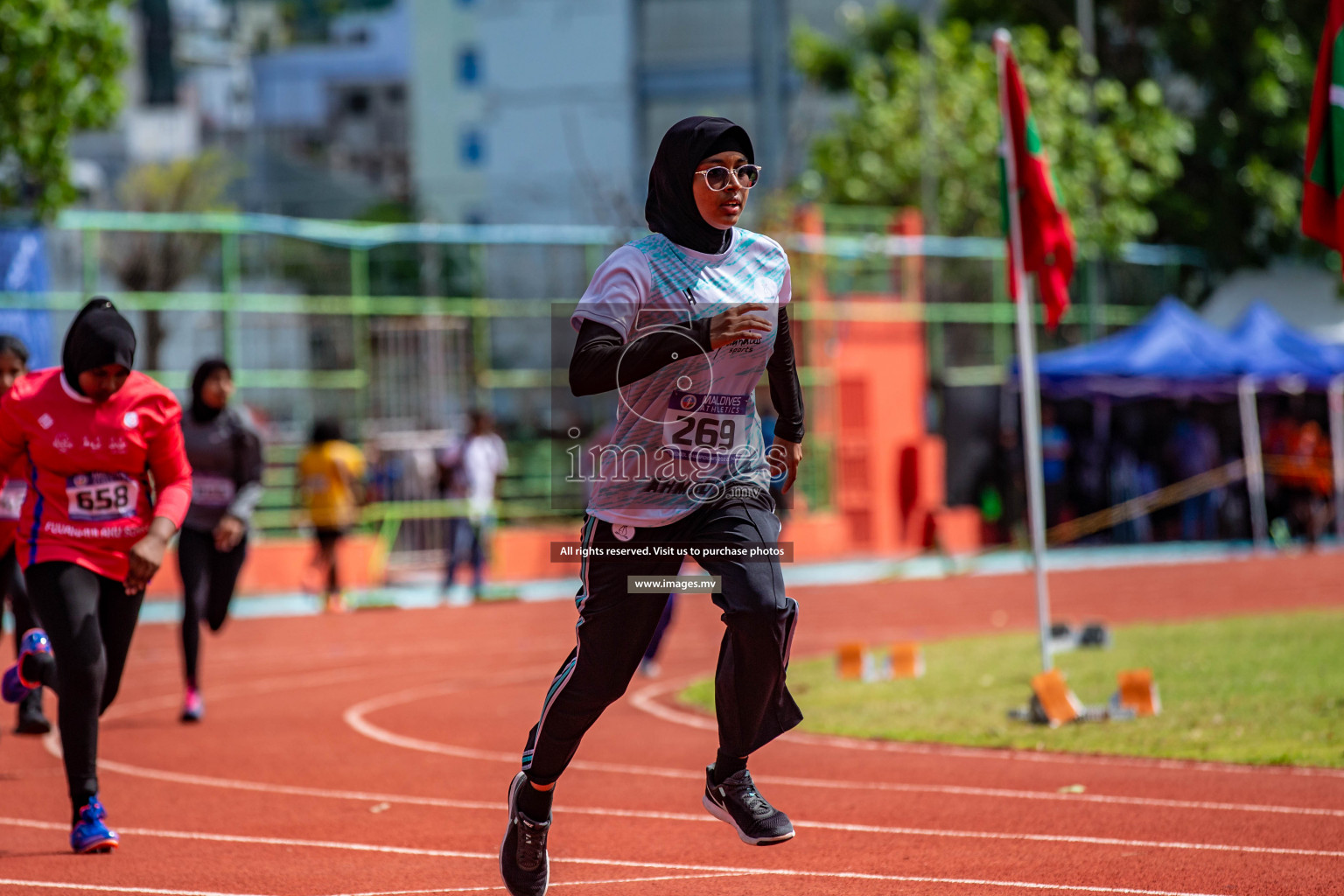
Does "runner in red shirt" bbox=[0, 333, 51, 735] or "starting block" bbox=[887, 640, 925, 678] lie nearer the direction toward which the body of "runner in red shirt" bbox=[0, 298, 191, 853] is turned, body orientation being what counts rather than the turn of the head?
the starting block

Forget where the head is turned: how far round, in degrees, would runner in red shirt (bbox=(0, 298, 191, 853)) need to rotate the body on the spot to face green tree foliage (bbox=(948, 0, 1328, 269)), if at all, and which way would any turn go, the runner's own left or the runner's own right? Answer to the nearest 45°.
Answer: approximately 90° to the runner's own left

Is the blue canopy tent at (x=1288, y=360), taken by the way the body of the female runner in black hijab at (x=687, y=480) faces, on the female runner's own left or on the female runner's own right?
on the female runner's own left

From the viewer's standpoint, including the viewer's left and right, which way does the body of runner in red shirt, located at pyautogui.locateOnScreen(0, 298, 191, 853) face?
facing the viewer and to the right of the viewer

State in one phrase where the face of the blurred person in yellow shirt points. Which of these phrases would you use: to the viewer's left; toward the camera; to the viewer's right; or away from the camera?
away from the camera

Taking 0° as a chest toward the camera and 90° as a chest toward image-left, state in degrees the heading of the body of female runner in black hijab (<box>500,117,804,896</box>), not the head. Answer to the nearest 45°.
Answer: approximately 315°

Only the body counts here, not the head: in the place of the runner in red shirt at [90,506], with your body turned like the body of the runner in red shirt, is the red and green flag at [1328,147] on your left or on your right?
on your left

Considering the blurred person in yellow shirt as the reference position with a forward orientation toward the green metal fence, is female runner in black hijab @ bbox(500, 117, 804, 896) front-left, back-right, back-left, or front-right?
back-right

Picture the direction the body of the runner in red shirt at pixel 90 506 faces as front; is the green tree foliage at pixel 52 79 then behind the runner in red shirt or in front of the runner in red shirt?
behind

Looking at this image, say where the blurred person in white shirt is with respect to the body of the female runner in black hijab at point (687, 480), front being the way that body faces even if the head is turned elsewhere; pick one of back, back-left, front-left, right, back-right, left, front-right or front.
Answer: back-left
